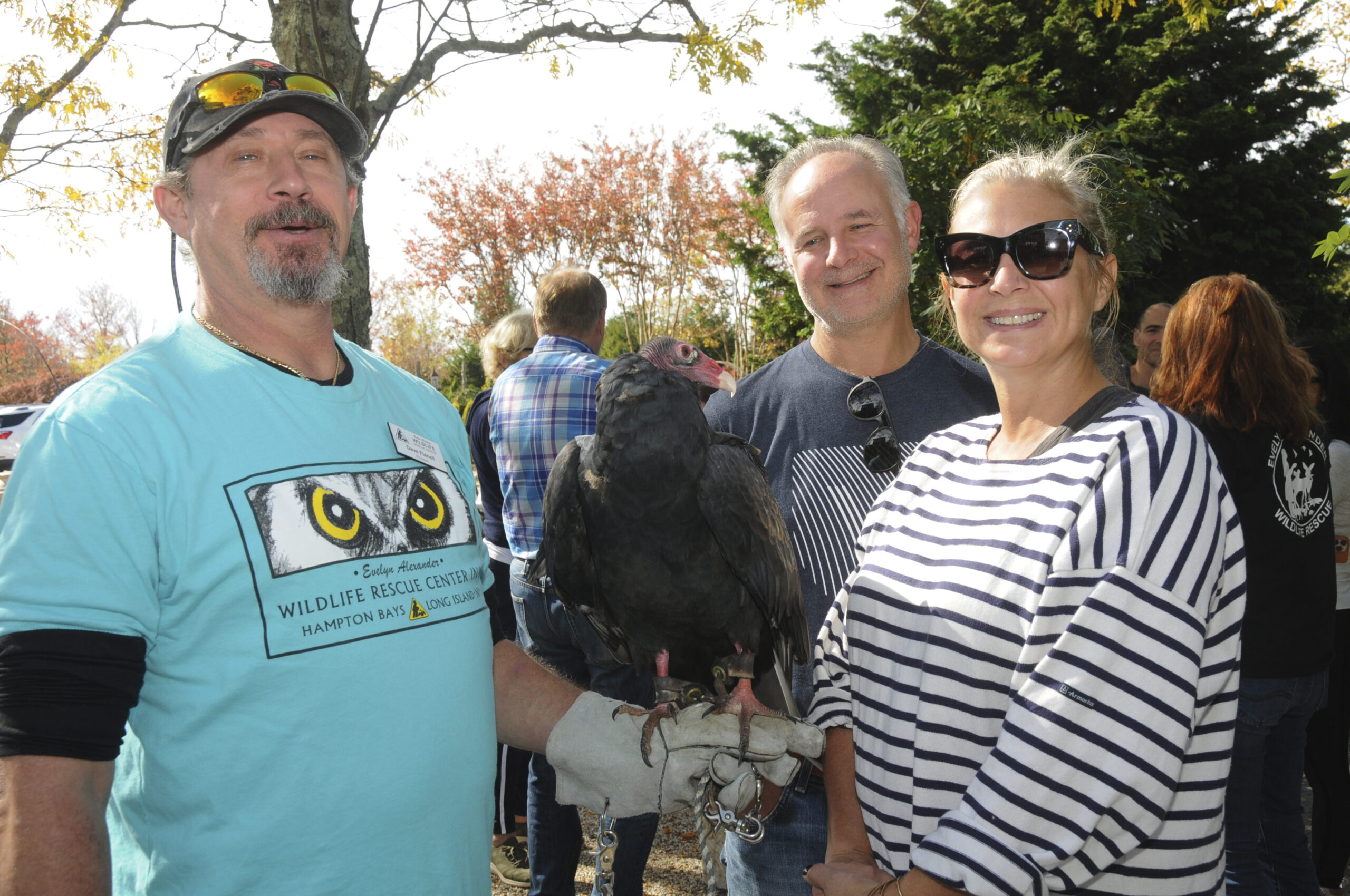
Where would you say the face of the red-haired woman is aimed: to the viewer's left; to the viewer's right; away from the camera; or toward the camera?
away from the camera

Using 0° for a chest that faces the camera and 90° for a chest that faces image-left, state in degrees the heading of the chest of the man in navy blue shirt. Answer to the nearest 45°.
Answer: approximately 0°

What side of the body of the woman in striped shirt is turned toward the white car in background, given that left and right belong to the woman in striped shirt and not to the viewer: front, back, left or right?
right

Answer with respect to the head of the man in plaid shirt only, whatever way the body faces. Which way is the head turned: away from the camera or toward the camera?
away from the camera

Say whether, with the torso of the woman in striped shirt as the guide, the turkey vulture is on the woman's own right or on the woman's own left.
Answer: on the woman's own right

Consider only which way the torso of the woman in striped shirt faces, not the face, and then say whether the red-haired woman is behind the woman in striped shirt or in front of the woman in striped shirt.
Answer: behind

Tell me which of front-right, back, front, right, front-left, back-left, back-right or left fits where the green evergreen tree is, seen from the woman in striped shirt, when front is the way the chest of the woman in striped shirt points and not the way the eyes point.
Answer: back-right

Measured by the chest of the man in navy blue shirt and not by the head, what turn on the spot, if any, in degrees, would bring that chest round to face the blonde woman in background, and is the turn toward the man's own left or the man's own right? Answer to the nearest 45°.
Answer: approximately 135° to the man's own right
